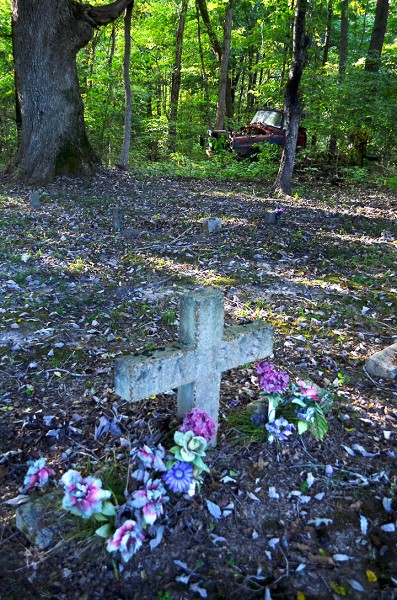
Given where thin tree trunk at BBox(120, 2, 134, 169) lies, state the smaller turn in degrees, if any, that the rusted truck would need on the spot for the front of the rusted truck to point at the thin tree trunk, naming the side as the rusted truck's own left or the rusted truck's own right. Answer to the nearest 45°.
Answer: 0° — it already faces it

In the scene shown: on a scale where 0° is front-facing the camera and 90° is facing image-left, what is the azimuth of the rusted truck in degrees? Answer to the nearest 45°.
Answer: approximately 45°

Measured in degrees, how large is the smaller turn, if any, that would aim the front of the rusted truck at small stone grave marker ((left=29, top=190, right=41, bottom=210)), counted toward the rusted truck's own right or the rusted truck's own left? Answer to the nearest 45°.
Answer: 0° — it already faces it

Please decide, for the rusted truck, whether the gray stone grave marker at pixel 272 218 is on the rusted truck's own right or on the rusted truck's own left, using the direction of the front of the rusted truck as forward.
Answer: on the rusted truck's own left

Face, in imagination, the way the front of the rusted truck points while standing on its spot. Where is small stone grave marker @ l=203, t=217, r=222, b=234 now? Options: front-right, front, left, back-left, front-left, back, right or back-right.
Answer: front-left

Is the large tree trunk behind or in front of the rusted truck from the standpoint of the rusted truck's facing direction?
in front

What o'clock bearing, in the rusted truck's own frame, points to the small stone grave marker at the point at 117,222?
The small stone grave marker is roughly at 11 o'clock from the rusted truck.
